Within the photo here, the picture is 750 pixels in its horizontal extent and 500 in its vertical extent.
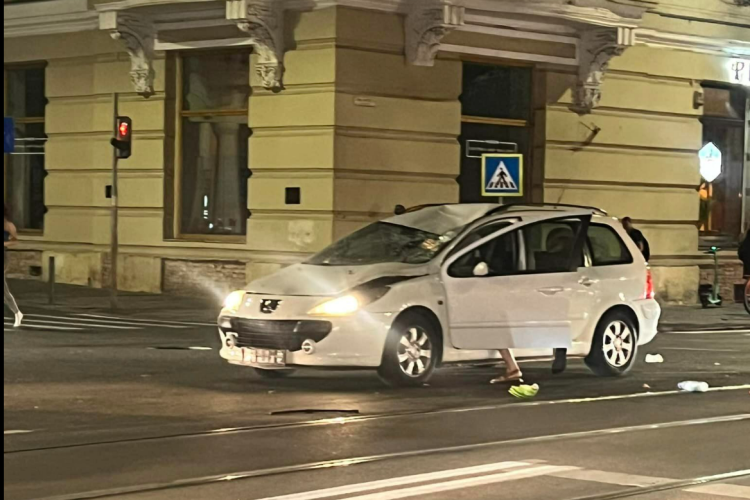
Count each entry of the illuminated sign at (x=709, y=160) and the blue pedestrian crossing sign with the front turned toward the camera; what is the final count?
2

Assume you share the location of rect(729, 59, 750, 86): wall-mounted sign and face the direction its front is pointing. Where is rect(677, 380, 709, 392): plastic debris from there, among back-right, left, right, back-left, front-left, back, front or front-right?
front

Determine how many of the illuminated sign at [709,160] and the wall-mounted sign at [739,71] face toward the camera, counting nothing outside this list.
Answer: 2

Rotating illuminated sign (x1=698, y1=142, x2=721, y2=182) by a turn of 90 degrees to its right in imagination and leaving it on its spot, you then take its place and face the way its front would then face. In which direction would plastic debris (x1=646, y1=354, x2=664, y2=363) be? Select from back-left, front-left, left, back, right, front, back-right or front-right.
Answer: left

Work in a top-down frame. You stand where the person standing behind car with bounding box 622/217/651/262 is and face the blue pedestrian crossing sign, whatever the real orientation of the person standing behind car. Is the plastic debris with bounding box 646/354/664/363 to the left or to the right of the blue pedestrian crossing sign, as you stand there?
left

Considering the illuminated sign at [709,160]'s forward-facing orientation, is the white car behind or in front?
in front

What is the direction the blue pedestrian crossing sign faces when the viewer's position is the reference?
facing the viewer

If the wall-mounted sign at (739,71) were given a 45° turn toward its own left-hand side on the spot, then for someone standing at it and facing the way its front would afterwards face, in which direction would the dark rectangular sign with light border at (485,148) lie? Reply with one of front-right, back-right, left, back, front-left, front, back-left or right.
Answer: right

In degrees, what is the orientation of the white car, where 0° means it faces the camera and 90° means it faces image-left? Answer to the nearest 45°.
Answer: approximately 45°

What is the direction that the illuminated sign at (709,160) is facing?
toward the camera

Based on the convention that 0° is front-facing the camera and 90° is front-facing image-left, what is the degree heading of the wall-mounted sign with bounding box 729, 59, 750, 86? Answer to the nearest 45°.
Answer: approximately 0°

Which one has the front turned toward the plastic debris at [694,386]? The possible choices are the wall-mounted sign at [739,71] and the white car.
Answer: the wall-mounted sign

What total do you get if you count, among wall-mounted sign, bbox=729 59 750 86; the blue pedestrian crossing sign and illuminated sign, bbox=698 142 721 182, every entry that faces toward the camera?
3
